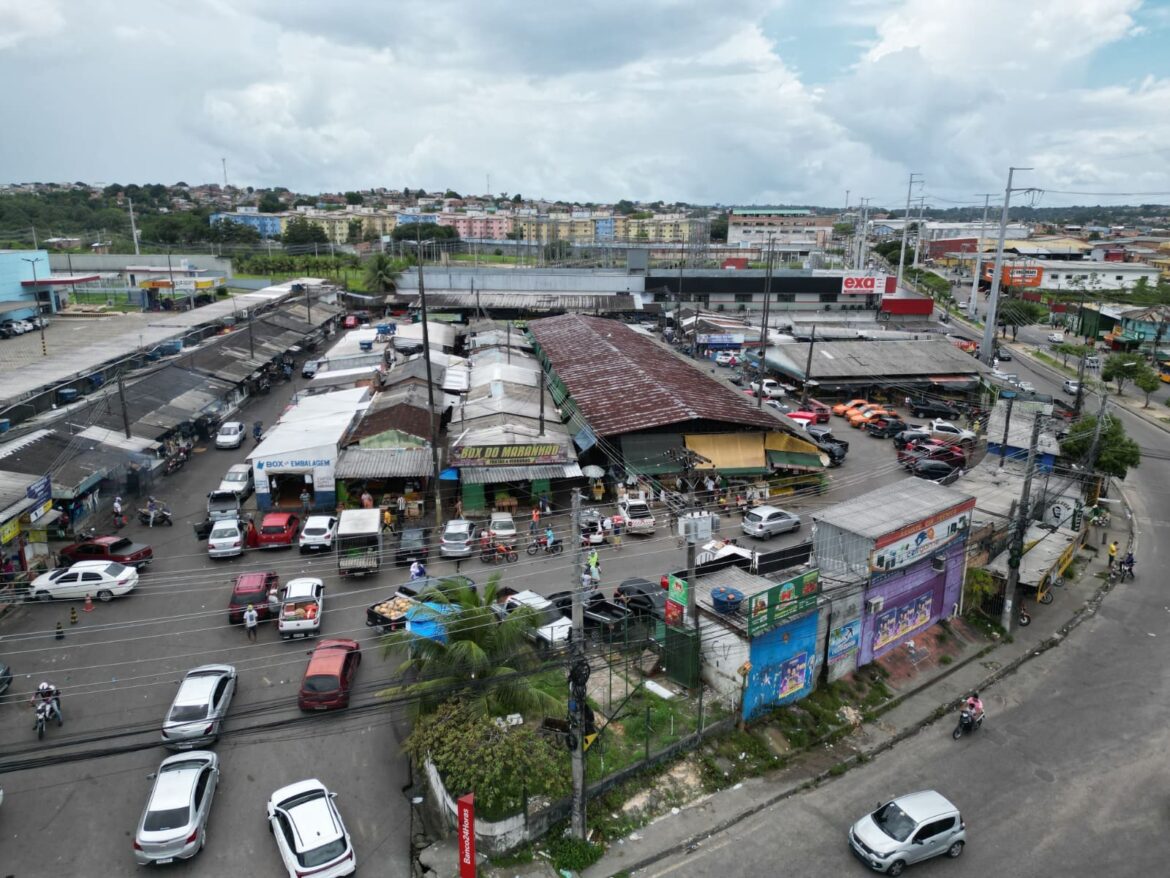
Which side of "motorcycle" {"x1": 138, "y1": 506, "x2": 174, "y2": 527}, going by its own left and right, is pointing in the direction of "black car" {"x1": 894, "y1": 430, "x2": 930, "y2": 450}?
front

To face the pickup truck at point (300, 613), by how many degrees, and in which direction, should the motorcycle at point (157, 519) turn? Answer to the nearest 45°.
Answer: approximately 90° to its right

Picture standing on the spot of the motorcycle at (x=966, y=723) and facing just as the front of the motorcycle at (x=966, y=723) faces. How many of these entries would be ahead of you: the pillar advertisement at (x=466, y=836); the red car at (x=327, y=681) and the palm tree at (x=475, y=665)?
3

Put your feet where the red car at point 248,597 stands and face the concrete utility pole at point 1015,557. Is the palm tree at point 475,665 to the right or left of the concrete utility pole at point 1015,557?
right

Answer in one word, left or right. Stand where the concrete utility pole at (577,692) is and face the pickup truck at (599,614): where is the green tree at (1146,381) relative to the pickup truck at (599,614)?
right

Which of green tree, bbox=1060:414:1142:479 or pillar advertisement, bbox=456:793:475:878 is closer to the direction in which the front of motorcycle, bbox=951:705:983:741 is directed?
the pillar advertisement

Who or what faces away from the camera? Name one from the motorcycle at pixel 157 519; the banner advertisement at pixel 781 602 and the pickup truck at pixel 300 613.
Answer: the pickup truck

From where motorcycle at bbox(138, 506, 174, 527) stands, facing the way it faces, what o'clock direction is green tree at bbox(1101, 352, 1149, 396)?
The green tree is roughly at 12 o'clock from the motorcycle.

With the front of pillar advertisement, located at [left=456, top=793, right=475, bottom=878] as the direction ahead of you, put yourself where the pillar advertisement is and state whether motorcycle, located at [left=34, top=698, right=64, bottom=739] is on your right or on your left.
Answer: on your right

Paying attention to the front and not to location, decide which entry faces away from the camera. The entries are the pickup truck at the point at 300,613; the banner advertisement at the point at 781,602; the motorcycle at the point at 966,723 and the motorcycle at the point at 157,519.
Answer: the pickup truck

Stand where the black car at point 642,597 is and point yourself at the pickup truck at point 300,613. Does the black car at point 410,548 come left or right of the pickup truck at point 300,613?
right

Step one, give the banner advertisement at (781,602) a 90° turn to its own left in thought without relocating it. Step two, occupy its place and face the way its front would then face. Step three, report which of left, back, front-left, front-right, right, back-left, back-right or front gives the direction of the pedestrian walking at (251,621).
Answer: back-left

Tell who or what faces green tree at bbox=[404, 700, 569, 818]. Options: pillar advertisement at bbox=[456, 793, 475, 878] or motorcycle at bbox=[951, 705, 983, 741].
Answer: the motorcycle
